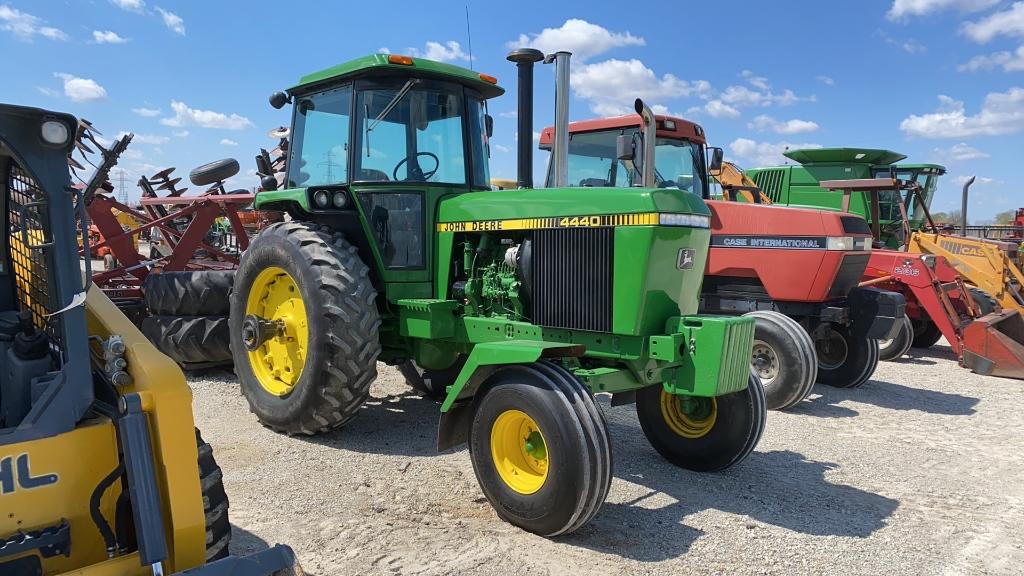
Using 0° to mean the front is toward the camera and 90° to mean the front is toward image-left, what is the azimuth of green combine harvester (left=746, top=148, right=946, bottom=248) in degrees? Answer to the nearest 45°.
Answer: approximately 315°

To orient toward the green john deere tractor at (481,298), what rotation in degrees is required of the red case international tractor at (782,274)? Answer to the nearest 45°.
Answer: approximately 90° to its right

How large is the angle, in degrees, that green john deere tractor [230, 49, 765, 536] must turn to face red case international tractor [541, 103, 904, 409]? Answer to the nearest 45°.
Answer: approximately 90° to its left

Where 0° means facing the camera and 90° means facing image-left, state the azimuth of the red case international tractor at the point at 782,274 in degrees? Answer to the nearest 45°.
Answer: approximately 315°

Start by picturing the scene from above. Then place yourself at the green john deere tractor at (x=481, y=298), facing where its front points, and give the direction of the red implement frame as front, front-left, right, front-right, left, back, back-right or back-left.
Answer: back

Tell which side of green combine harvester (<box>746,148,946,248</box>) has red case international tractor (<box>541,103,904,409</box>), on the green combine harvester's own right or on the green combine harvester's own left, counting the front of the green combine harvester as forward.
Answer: on the green combine harvester's own right

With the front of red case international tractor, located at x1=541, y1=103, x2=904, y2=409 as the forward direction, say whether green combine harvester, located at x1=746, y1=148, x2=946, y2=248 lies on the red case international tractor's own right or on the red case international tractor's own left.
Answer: on the red case international tractor's own left

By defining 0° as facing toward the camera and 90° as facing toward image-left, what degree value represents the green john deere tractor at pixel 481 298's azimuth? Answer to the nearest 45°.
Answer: approximately 315°
